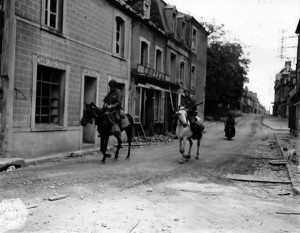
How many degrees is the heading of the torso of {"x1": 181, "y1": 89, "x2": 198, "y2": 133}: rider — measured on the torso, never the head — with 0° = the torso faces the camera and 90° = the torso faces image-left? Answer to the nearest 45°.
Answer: approximately 45°

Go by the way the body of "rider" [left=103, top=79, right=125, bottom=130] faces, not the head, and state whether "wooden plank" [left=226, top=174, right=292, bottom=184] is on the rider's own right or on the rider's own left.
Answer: on the rider's own left

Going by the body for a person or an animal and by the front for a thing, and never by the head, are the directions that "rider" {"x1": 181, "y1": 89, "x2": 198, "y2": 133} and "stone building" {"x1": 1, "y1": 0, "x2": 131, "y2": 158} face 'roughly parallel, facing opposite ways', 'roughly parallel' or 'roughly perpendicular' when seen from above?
roughly perpendicular

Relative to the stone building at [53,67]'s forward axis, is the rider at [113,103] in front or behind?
in front

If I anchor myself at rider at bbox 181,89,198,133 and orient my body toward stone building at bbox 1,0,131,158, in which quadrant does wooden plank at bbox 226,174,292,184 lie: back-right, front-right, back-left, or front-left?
back-left

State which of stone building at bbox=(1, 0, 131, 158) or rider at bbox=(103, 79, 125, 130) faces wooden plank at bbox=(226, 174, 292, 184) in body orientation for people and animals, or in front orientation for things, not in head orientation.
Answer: the stone building

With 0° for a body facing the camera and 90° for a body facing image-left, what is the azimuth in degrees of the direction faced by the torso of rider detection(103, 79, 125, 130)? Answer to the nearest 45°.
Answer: approximately 45°

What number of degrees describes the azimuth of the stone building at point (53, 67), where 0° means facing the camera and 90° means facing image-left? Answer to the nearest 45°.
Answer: approximately 315°

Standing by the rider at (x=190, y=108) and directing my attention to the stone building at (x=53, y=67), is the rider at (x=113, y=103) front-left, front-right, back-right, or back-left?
front-left

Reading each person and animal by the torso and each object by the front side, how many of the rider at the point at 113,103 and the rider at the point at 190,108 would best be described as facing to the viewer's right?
0

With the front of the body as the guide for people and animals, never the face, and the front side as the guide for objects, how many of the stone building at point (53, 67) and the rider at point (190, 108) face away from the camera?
0
